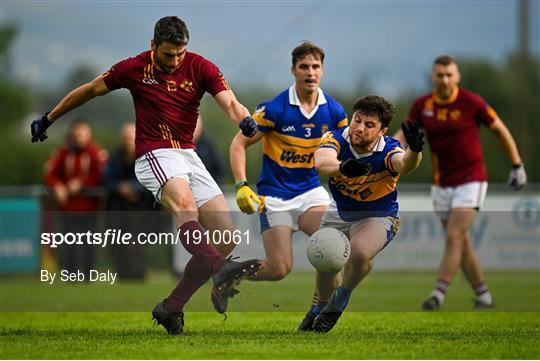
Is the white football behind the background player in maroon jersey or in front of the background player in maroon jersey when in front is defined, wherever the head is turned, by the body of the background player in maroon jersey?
in front

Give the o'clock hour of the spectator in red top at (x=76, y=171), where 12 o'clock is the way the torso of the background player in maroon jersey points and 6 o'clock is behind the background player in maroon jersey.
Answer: The spectator in red top is roughly at 4 o'clock from the background player in maroon jersey.

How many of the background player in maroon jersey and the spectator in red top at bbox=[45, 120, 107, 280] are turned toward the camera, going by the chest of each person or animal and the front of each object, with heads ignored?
2

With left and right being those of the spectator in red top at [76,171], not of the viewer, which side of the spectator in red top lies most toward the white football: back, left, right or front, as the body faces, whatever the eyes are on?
front

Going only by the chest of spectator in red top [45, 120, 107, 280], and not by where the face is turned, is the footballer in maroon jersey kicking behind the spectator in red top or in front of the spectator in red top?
in front

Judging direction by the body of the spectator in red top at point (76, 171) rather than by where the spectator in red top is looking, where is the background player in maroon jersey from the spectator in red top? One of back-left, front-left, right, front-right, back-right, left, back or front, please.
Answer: front-left

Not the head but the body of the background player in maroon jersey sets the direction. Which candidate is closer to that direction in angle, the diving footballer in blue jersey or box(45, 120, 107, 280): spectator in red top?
the diving footballer in blue jersey

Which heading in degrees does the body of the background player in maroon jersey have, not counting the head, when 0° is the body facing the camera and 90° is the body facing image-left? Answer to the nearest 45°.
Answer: approximately 0°
